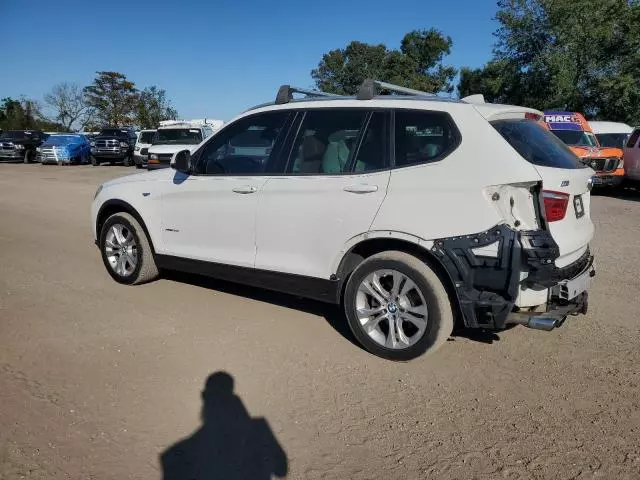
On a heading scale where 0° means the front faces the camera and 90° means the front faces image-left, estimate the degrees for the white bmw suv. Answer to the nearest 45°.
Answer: approximately 135°

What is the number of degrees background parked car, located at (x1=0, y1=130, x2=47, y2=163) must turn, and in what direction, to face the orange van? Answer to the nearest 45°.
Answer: approximately 90° to its left

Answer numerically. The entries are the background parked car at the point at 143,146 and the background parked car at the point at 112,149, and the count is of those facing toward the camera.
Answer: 2

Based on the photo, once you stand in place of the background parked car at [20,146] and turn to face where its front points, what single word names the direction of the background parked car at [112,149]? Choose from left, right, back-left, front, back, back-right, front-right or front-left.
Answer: left

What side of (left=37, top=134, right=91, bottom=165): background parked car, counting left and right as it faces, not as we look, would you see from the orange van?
left

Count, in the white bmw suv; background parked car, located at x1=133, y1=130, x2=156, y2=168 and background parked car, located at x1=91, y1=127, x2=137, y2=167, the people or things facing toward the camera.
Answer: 2

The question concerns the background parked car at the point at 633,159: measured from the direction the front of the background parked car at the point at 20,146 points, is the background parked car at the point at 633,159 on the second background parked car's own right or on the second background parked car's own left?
on the second background parked car's own left

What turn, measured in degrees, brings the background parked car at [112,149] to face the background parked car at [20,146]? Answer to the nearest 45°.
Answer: approximately 135° to its right

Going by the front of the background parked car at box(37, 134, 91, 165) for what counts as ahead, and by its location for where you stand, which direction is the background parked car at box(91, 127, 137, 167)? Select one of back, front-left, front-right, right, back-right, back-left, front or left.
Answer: left

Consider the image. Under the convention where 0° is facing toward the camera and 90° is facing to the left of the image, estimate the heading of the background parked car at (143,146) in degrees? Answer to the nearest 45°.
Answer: approximately 0°

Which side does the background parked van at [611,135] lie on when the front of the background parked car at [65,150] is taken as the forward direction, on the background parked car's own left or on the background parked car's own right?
on the background parked car's own left

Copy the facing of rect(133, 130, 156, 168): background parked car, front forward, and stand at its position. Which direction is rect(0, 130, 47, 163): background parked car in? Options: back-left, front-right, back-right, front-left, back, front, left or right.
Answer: back-right

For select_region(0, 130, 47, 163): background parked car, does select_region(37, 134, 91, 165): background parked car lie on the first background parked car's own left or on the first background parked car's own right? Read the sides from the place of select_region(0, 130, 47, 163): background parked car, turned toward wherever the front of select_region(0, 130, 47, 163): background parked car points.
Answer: on the first background parked car's own left

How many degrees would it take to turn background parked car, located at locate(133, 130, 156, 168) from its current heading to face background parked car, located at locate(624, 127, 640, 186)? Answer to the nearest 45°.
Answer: approximately 45° to its left
